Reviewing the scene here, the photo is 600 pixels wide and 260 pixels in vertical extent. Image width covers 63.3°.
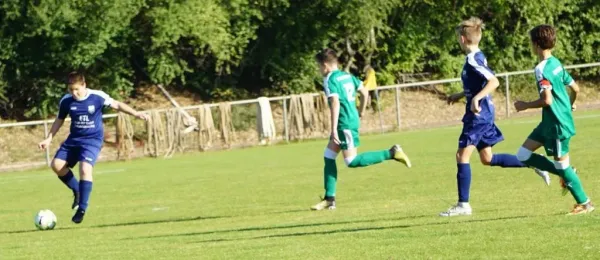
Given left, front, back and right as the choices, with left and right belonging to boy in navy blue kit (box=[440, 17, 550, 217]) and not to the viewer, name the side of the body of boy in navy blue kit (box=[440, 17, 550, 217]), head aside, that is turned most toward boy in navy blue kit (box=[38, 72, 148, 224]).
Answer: front

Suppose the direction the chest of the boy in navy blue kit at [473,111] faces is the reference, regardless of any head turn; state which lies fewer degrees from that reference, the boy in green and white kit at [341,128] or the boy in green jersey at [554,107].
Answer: the boy in green and white kit

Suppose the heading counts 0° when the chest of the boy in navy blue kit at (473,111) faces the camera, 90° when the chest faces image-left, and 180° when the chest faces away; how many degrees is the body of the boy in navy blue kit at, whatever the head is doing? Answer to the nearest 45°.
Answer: approximately 90°

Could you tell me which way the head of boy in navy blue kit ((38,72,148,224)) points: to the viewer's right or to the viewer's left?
to the viewer's left

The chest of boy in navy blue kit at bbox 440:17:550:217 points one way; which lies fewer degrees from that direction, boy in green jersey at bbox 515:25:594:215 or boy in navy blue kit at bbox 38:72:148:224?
the boy in navy blue kit

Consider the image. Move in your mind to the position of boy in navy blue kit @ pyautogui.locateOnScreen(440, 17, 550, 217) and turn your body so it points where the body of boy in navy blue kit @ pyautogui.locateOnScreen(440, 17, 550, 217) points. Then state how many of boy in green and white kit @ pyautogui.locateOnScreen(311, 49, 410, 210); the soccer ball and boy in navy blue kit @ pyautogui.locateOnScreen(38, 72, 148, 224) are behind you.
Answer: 0

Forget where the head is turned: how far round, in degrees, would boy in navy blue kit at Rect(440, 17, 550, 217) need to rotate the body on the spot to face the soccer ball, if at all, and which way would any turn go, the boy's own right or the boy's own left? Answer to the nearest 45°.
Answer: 0° — they already face it

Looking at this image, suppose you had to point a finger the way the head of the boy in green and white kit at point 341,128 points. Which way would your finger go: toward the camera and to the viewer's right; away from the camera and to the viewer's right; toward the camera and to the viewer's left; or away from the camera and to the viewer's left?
away from the camera and to the viewer's left
